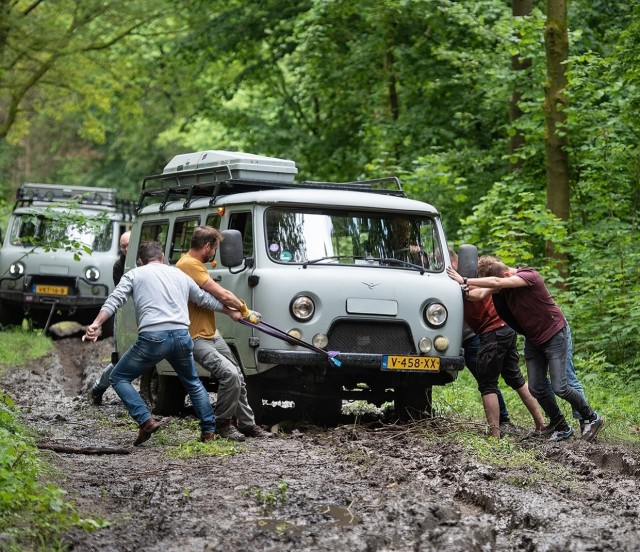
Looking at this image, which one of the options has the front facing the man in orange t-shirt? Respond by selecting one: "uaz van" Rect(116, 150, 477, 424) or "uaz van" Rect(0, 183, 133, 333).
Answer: "uaz van" Rect(0, 183, 133, 333)

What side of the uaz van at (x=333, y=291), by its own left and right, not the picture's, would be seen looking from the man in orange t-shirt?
right

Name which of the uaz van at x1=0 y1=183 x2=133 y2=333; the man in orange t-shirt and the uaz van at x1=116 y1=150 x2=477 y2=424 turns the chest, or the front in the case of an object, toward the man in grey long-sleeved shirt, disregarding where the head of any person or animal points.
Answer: the uaz van at x1=0 y1=183 x2=133 y2=333

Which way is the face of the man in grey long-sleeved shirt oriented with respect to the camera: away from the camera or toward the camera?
away from the camera

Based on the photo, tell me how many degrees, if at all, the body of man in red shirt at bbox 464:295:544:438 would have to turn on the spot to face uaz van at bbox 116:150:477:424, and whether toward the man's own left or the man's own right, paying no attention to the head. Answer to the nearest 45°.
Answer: approximately 45° to the man's own left

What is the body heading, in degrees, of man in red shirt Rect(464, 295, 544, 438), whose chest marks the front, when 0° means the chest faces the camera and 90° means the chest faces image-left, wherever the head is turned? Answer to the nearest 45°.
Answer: approximately 135°

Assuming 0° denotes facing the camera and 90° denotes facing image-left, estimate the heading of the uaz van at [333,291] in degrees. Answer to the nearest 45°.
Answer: approximately 315°

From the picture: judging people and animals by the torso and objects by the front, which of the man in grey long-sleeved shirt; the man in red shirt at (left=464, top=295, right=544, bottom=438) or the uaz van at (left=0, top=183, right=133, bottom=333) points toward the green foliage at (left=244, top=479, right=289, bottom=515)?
the uaz van
